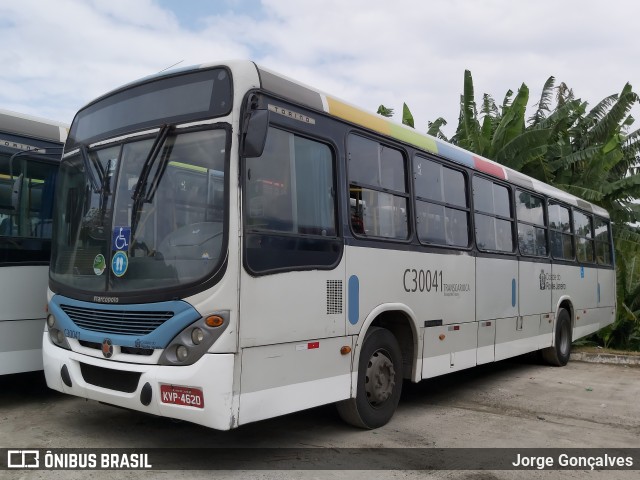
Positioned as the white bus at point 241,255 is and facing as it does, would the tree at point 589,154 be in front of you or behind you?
behind

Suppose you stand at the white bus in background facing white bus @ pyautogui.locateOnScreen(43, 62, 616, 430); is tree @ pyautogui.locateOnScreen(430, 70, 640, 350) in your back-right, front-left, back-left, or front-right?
front-left

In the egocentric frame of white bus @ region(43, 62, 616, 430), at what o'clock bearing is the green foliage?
The green foliage is roughly at 5 o'clock from the white bus.

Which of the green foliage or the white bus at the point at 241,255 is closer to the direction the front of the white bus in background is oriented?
the white bus

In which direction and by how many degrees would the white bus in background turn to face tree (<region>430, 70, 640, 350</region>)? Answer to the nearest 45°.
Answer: approximately 135° to its left

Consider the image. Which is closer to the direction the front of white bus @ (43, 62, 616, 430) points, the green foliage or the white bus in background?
the white bus in background

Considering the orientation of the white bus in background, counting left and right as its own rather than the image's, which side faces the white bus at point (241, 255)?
left

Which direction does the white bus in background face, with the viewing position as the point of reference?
facing the viewer and to the left of the viewer

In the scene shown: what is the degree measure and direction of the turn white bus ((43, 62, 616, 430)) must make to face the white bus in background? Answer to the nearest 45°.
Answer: approximately 90° to its right
